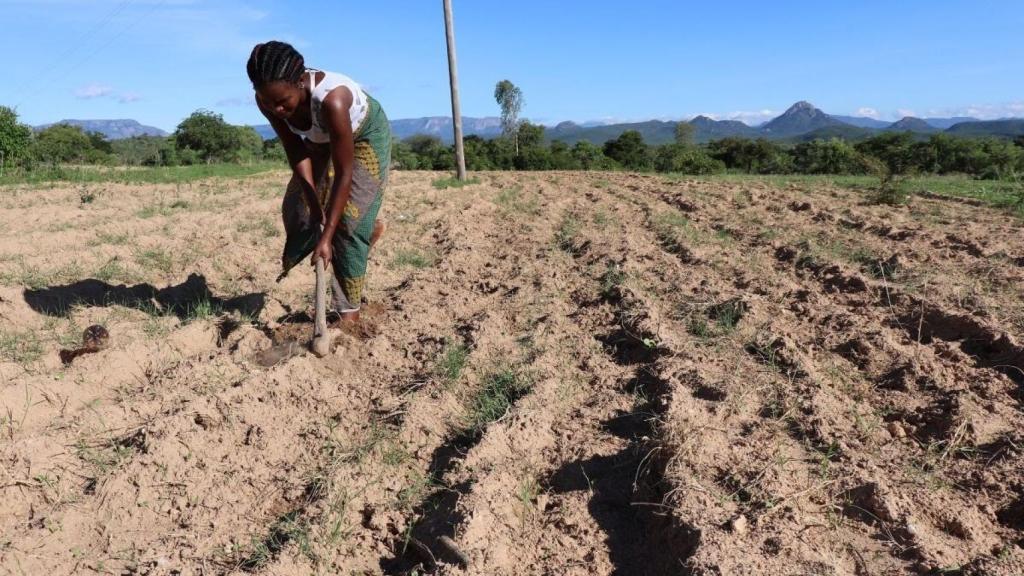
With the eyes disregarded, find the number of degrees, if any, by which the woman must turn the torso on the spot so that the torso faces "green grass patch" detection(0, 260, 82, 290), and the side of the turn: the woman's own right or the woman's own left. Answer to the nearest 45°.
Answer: approximately 90° to the woman's own right

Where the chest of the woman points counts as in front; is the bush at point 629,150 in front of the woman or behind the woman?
behind

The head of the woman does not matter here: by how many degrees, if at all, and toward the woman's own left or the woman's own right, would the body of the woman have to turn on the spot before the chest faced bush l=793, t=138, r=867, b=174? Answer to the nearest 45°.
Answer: approximately 180°

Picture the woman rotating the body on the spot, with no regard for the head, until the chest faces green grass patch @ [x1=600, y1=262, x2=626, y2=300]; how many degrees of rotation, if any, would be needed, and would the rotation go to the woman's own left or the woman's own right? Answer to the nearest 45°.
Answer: approximately 135° to the woman's own left

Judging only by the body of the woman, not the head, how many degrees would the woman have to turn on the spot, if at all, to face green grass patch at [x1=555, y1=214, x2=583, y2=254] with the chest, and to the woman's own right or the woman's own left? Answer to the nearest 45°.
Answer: approximately 180°

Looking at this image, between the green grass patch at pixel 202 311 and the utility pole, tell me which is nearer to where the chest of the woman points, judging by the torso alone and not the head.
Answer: the green grass patch
